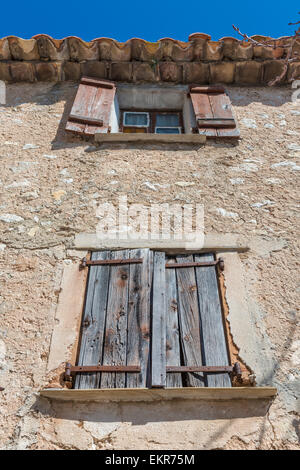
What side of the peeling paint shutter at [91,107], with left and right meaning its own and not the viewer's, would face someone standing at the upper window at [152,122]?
left

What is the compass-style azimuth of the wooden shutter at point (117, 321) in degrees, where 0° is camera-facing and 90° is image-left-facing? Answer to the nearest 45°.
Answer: approximately 0°

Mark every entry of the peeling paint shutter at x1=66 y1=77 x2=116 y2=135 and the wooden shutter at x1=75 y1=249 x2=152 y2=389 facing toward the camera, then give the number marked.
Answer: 2

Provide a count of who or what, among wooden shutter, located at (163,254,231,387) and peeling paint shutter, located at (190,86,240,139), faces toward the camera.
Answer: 2

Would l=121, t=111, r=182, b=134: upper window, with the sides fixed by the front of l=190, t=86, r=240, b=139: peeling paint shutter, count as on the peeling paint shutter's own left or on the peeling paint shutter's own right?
on the peeling paint shutter's own right

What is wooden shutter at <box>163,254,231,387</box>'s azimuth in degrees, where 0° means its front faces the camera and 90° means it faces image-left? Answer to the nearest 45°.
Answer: approximately 0°
